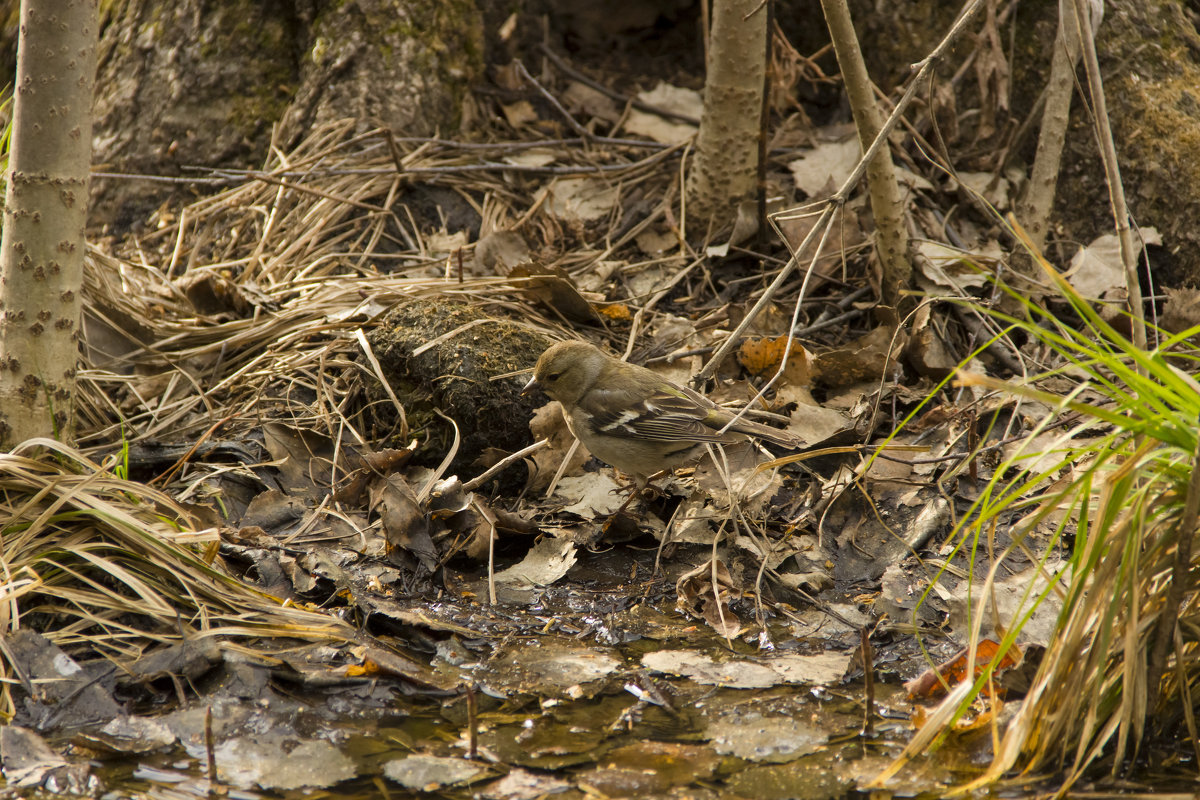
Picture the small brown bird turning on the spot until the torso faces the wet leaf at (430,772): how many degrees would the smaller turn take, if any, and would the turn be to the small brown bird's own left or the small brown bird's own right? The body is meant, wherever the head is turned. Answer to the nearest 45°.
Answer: approximately 90° to the small brown bird's own left

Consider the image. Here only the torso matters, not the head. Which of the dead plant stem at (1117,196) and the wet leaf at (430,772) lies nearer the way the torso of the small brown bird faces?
the wet leaf

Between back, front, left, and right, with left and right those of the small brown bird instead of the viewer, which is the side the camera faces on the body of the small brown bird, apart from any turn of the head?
left

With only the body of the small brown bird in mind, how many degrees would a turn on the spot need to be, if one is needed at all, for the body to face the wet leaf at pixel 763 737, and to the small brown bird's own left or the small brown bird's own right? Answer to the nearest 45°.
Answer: approximately 90° to the small brown bird's own left

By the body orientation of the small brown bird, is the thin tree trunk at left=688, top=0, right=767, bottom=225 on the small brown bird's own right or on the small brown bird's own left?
on the small brown bird's own right
